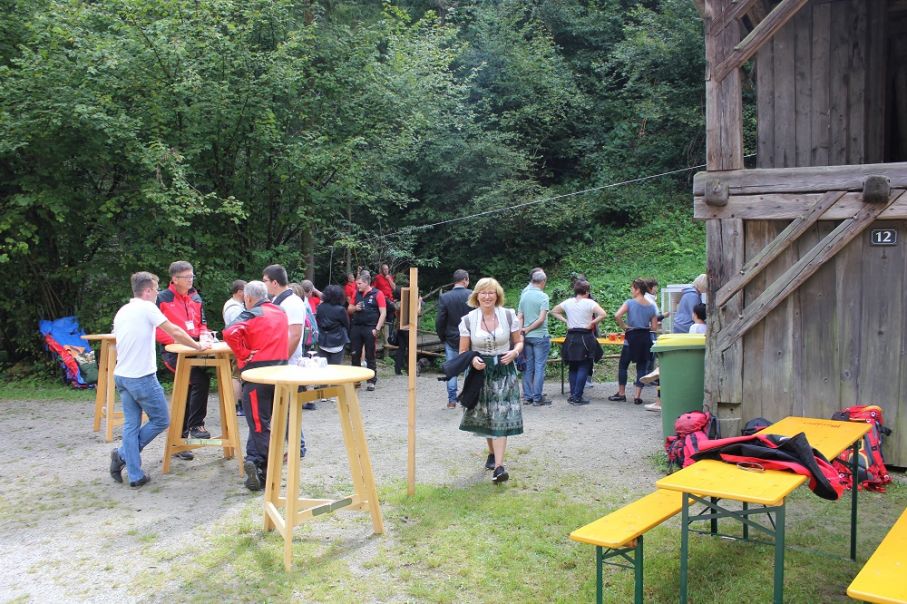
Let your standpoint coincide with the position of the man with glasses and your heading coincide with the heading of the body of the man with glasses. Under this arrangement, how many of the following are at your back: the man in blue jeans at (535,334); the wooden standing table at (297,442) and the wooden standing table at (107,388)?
1

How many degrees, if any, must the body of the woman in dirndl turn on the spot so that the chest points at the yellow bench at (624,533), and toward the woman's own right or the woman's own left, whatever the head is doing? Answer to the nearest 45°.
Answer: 0° — they already face it

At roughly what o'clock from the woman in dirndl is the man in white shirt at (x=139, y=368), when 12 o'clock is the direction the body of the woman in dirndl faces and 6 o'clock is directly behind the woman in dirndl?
The man in white shirt is roughly at 3 o'clock from the woman in dirndl.

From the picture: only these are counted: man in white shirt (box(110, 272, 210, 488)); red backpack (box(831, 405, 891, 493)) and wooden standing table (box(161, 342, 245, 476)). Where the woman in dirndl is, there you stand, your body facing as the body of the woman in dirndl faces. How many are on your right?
2

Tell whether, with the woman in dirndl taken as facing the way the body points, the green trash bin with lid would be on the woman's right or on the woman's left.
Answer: on the woman's left

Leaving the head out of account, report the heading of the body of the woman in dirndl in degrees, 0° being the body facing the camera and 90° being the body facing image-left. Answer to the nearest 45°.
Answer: approximately 0°

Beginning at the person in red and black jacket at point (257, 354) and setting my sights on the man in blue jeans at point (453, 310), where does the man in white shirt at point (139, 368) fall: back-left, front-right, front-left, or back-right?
back-left

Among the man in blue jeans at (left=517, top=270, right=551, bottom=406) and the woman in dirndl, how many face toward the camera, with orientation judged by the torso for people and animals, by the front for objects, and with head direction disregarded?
1

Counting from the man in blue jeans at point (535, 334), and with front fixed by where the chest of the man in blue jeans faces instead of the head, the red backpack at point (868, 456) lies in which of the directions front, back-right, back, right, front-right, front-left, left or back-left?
right
